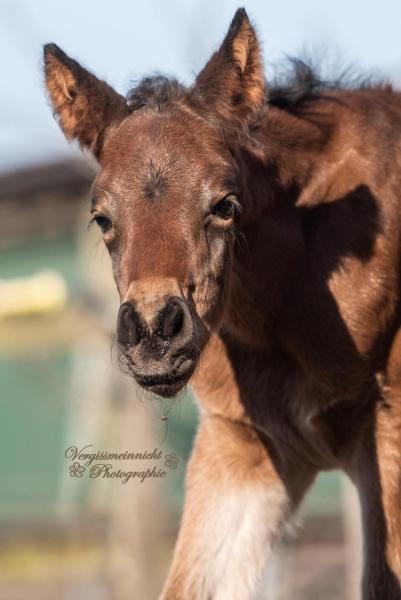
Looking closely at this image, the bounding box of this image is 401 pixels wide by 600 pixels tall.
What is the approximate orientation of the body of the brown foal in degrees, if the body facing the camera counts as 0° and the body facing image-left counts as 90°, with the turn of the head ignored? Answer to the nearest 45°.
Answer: approximately 45°
